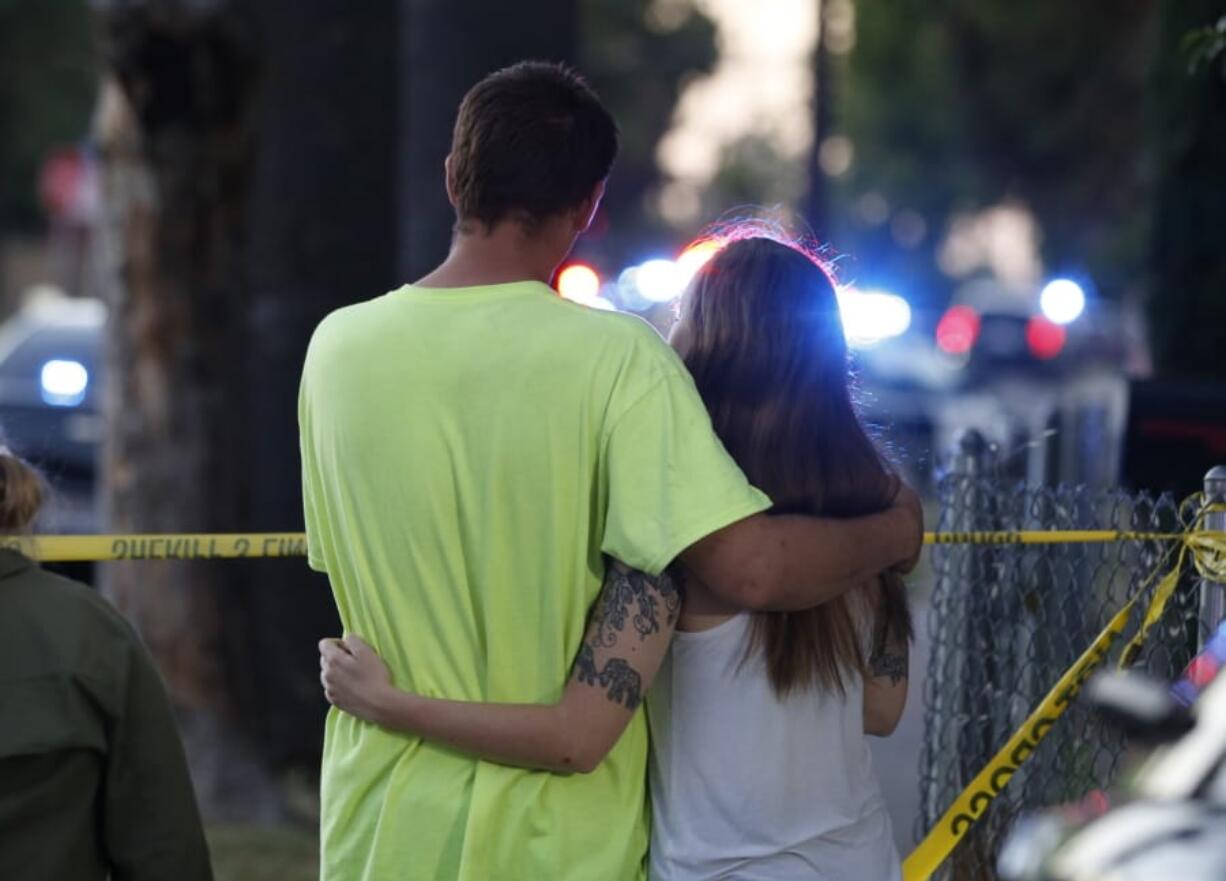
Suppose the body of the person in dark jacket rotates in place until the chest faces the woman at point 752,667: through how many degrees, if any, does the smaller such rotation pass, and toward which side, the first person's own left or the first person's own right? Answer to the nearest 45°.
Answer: approximately 90° to the first person's own right

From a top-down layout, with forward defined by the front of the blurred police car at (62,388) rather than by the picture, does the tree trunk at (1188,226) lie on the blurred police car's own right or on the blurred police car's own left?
on the blurred police car's own left

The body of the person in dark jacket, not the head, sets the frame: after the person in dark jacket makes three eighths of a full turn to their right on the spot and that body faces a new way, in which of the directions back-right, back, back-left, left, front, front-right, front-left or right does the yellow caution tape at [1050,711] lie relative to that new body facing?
front-left

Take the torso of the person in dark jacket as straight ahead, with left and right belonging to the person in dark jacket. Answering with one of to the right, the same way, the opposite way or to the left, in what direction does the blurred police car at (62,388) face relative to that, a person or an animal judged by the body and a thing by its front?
the opposite way

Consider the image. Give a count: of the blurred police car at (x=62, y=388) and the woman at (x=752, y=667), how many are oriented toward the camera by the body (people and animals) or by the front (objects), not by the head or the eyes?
1

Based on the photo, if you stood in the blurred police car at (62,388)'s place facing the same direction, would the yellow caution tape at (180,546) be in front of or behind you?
in front

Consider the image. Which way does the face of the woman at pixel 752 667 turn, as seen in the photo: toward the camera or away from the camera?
away from the camera

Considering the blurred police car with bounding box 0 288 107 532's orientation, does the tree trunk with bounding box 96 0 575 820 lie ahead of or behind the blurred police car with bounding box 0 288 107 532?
ahead

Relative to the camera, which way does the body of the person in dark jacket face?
away from the camera

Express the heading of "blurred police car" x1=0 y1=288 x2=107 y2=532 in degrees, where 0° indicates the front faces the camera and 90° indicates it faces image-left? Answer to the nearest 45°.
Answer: approximately 0°

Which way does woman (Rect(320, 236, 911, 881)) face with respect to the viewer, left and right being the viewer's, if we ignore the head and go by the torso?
facing away from the viewer

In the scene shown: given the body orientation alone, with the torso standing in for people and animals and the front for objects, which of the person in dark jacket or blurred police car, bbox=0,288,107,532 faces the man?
the blurred police car

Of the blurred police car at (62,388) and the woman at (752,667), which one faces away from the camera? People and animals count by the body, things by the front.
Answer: the woman

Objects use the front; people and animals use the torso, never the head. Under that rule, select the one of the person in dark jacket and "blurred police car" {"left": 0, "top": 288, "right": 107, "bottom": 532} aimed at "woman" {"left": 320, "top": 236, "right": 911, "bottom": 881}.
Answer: the blurred police car

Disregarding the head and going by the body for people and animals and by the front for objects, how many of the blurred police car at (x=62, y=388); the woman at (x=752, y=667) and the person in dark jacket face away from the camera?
2
